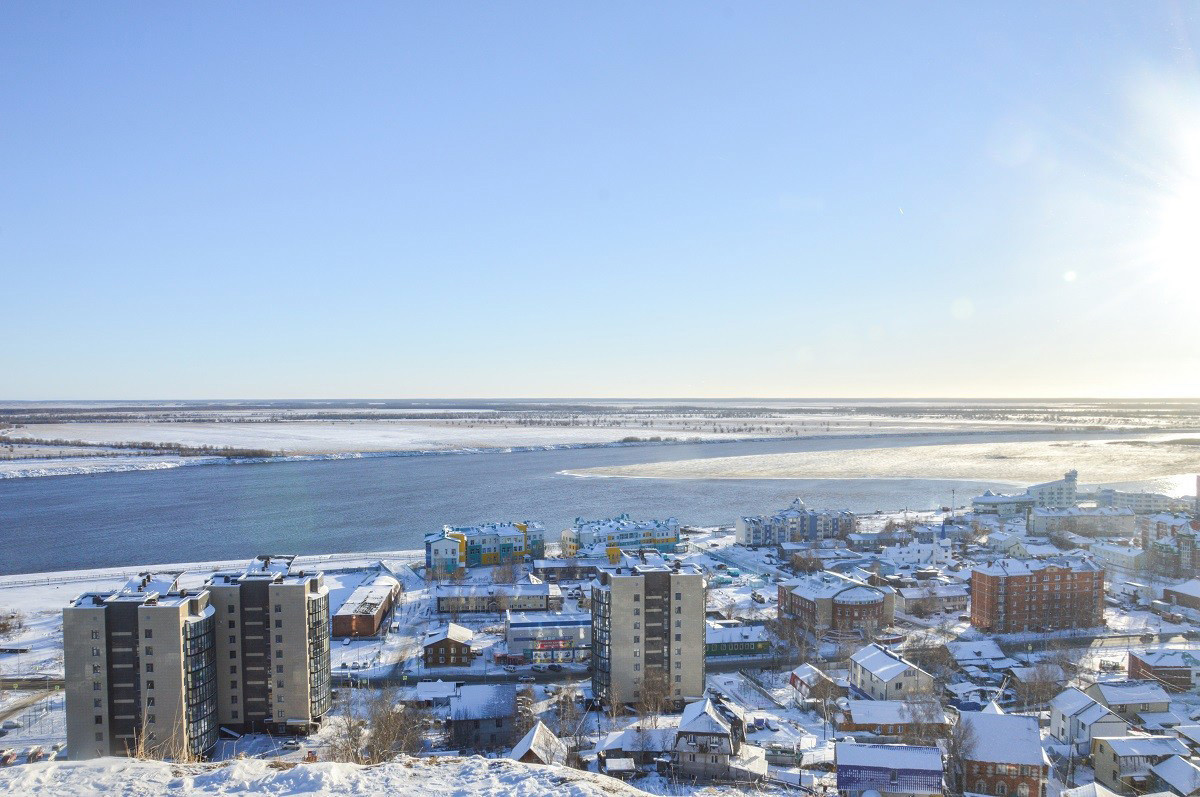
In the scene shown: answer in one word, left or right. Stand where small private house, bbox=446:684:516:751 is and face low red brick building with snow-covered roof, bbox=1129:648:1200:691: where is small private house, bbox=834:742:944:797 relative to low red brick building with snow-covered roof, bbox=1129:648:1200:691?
right

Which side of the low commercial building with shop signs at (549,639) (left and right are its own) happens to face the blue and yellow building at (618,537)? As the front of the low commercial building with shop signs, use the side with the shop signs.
back

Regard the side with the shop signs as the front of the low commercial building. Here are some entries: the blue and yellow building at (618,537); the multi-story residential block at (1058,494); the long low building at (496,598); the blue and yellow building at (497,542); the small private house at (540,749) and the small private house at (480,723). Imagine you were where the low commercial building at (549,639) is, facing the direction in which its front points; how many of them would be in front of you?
2

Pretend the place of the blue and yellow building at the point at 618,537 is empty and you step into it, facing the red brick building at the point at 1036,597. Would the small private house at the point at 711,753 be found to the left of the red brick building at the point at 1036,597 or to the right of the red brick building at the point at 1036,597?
right

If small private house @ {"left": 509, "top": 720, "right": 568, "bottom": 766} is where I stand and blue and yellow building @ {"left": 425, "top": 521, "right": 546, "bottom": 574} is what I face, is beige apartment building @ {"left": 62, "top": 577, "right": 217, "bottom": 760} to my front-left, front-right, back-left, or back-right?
front-left

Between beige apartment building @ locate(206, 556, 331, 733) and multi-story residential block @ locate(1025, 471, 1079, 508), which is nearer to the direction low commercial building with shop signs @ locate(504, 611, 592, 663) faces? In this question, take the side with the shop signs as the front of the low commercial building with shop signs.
the beige apartment building

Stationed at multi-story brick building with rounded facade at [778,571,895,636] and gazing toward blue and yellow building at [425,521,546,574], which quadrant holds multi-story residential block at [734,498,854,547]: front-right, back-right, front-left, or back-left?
front-right

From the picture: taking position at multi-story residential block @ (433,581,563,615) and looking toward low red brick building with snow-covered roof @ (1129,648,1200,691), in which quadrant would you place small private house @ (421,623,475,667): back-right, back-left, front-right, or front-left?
front-right

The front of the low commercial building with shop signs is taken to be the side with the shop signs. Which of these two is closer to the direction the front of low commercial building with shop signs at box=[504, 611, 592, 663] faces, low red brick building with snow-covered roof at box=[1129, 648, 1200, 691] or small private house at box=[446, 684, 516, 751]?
the small private house

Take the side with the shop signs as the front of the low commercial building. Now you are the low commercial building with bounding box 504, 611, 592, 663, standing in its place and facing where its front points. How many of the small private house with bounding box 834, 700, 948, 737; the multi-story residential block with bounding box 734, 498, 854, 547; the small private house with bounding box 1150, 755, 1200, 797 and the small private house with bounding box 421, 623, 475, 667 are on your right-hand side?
1

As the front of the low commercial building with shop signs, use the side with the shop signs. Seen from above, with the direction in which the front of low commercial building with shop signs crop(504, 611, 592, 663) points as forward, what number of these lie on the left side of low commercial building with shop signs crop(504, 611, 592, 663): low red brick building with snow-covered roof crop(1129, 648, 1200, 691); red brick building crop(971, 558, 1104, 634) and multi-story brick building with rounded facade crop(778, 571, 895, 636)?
3
